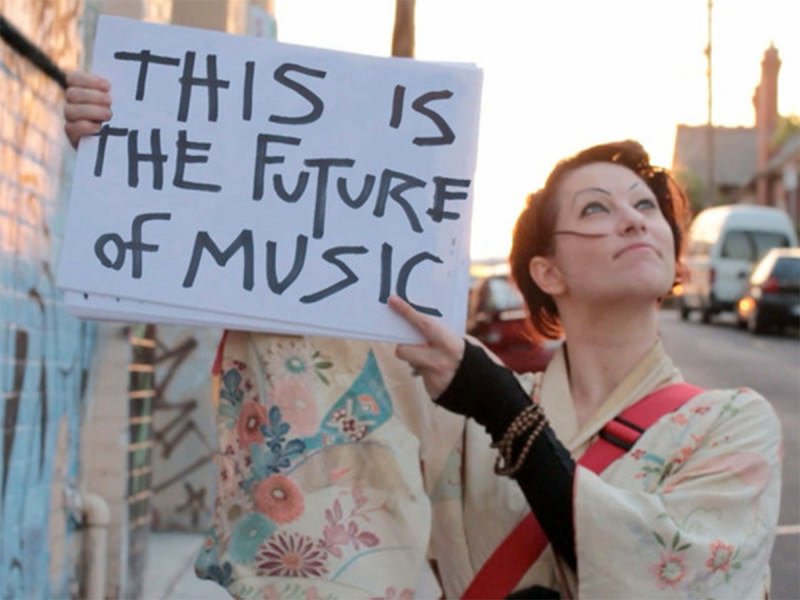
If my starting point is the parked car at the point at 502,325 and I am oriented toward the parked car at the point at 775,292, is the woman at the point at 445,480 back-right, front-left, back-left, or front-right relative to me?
back-right

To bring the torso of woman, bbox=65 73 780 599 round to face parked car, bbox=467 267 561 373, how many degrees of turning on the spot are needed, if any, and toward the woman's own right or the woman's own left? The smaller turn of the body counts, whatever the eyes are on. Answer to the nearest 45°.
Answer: approximately 180°

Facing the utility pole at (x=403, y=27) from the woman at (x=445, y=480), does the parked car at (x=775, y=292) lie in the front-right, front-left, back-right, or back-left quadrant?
front-right

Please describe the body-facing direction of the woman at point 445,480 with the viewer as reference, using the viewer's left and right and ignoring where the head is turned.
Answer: facing the viewer

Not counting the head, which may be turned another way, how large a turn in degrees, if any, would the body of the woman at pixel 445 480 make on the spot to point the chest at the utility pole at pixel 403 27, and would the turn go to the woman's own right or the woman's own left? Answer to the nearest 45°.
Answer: approximately 180°

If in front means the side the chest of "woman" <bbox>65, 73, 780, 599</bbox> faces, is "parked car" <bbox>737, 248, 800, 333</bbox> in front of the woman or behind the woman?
behind

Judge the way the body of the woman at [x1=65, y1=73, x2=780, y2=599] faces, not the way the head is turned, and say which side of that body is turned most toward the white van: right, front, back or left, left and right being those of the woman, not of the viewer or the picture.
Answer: back

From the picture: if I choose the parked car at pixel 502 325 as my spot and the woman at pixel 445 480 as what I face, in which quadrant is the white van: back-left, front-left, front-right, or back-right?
back-left
